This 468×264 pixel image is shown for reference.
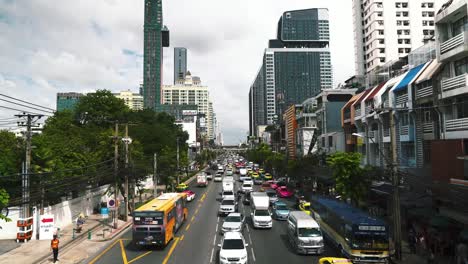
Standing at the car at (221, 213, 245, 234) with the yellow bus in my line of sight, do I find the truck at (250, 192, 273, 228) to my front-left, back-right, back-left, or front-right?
back-right

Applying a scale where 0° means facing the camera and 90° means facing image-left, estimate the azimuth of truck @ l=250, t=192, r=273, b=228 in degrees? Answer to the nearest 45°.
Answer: approximately 0°

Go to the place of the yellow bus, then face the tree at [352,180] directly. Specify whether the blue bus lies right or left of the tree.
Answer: right

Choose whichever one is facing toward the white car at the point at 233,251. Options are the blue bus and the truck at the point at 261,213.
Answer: the truck

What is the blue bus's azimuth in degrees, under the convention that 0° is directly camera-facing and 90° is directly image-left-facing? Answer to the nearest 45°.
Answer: approximately 315°

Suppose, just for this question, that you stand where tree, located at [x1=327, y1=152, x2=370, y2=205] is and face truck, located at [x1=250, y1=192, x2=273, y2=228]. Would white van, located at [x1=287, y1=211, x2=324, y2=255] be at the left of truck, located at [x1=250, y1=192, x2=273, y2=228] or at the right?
left

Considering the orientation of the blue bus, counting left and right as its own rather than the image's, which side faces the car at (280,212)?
back
